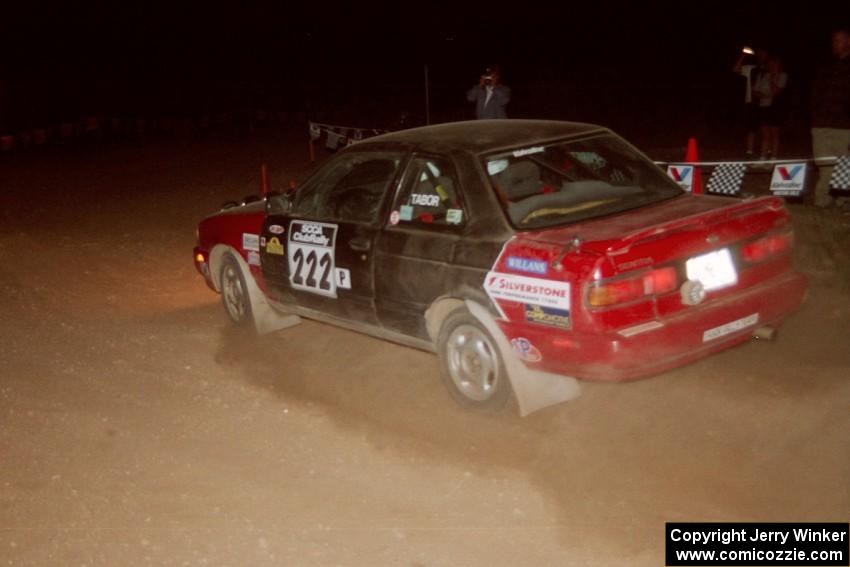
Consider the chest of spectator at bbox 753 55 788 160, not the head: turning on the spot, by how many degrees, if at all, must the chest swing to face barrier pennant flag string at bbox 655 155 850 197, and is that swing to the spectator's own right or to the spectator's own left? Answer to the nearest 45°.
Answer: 0° — they already face it

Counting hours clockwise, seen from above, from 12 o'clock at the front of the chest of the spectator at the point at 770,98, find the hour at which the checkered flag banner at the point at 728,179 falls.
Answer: The checkered flag banner is roughly at 12 o'clock from the spectator.

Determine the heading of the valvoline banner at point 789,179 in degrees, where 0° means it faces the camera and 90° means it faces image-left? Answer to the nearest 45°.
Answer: approximately 0°

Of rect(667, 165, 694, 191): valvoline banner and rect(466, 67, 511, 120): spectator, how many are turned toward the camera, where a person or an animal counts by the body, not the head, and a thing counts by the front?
2

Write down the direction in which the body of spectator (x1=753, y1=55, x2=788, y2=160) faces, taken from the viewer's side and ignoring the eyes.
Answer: toward the camera

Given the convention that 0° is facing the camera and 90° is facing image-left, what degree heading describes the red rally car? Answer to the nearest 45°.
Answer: approximately 135°

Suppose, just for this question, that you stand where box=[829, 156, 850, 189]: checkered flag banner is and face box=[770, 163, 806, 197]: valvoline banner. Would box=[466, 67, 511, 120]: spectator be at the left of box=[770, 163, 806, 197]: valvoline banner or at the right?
right

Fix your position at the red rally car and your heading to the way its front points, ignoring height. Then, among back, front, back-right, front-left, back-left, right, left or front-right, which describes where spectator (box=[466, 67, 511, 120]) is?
front-right

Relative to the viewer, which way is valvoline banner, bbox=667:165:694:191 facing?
toward the camera

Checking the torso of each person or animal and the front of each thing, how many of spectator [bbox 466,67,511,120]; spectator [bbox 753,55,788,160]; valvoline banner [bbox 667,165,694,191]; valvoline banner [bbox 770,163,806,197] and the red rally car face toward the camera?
4

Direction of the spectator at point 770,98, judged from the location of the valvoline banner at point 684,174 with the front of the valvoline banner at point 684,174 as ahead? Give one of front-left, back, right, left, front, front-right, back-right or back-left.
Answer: back
